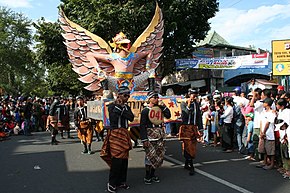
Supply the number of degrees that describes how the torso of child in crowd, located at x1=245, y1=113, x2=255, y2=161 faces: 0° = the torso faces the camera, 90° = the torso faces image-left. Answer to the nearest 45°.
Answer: approximately 90°

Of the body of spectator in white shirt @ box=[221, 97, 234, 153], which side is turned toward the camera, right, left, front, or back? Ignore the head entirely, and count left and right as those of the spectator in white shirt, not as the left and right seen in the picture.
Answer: left

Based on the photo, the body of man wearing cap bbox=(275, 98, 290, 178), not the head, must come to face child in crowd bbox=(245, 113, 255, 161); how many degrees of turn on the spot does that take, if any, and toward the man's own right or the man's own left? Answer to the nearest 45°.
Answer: approximately 45° to the man's own right

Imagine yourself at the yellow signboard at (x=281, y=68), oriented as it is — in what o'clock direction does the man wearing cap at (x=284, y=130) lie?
The man wearing cap is roughly at 12 o'clock from the yellow signboard.

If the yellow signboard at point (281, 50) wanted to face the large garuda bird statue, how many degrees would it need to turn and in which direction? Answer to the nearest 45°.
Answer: approximately 45° to its right

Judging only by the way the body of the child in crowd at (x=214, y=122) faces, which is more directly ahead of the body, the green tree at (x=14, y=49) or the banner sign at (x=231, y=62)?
the green tree

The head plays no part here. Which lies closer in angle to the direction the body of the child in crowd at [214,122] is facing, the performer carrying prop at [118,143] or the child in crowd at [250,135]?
the performer carrying prop

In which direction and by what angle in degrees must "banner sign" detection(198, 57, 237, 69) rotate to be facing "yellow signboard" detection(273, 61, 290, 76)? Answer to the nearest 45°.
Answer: approximately 45° to its left

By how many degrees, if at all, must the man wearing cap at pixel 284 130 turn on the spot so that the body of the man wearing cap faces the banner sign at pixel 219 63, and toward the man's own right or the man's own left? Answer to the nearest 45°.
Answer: approximately 90° to the man's own right

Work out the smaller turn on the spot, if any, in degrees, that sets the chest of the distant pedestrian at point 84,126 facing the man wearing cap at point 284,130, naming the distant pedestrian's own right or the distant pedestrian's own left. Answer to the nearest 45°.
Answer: approximately 45° to the distant pedestrian's own left

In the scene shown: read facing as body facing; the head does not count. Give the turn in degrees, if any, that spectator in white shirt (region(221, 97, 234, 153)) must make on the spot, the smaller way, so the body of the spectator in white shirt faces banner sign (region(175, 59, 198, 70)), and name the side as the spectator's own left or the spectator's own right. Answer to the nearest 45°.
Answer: approximately 90° to the spectator's own right
